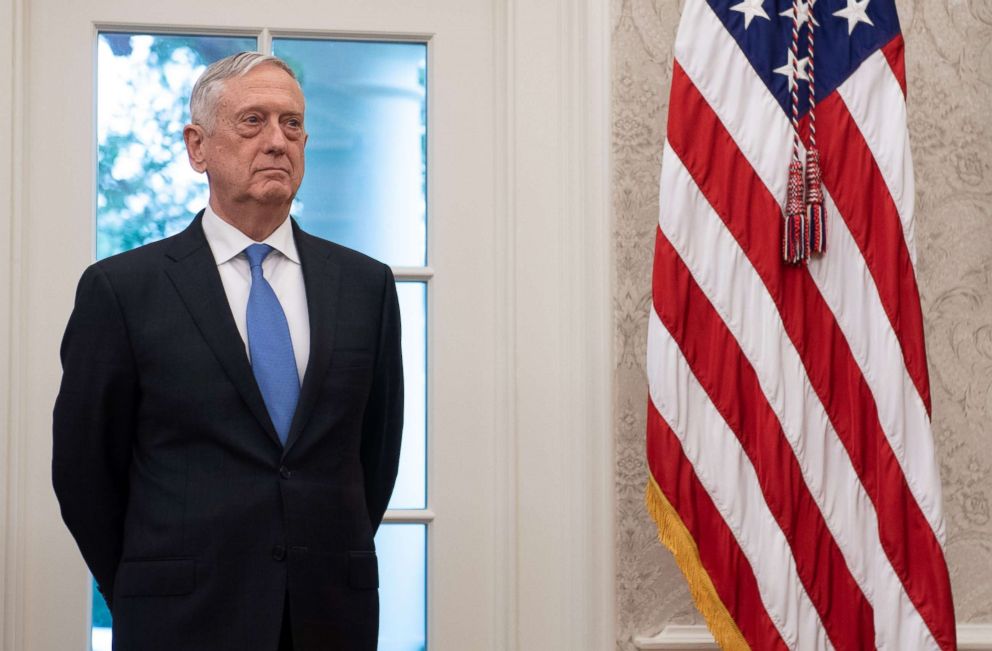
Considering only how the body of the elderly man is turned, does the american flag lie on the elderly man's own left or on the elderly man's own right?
on the elderly man's own left

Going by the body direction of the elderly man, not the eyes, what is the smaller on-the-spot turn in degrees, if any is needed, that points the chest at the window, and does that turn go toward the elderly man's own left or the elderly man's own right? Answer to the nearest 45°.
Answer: approximately 135° to the elderly man's own left

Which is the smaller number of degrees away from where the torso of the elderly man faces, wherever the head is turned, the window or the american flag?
the american flag

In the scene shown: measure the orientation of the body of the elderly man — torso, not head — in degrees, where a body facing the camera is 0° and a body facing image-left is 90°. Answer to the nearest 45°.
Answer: approximately 315°
